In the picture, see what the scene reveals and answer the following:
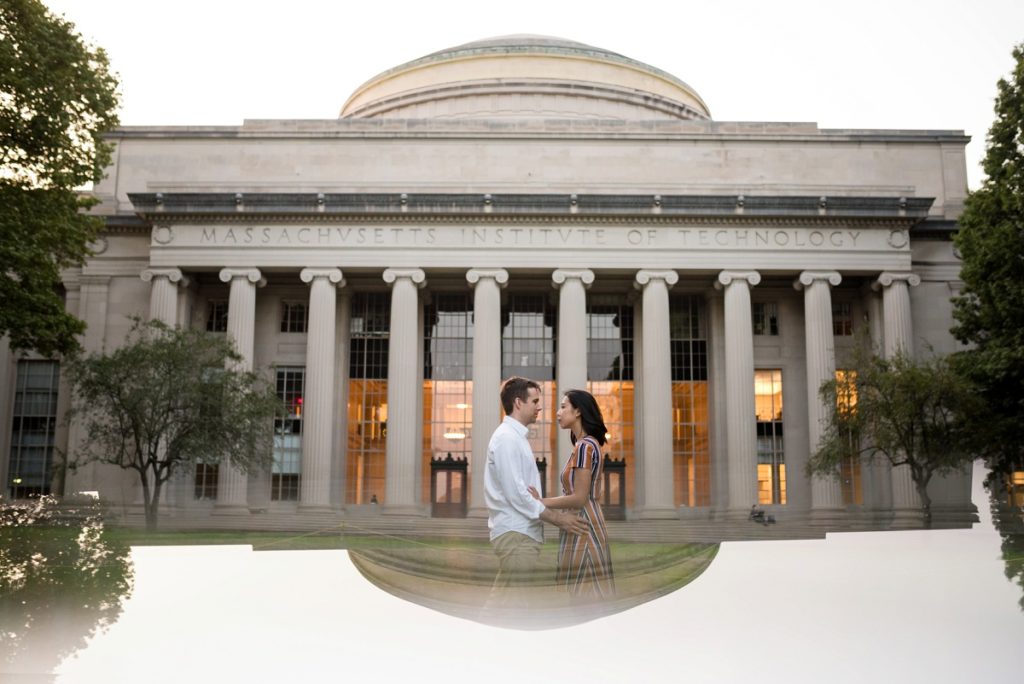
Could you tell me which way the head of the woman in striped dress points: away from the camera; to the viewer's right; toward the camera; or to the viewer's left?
to the viewer's left

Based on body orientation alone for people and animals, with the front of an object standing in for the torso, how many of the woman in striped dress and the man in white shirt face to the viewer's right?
1

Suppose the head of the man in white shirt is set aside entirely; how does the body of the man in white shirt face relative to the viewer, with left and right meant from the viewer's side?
facing to the right of the viewer

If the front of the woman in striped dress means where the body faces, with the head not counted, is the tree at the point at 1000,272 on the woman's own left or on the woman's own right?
on the woman's own right

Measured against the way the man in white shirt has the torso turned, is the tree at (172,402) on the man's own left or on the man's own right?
on the man's own left

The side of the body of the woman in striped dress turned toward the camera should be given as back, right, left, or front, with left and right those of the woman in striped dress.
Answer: left

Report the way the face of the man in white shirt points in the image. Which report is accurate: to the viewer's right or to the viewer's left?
to the viewer's right

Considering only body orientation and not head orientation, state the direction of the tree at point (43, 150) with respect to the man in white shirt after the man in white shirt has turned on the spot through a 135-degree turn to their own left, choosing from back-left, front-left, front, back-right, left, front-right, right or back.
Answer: front

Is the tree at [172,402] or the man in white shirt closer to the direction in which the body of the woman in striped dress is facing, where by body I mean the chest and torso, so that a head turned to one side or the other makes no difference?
the man in white shirt

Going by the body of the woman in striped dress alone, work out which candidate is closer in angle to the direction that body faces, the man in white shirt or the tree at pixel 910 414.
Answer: the man in white shirt

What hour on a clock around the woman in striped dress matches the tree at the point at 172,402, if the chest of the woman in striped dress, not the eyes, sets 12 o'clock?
The tree is roughly at 2 o'clock from the woman in striped dress.

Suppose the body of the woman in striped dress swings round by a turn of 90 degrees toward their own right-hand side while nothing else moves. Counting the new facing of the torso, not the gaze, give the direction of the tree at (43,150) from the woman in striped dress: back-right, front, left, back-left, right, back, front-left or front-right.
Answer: front-left

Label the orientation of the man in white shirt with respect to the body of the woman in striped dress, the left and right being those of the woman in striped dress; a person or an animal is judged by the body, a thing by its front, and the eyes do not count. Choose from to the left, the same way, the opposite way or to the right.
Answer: the opposite way

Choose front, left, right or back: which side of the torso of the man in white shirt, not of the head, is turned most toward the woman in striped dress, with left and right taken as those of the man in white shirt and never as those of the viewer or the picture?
front
